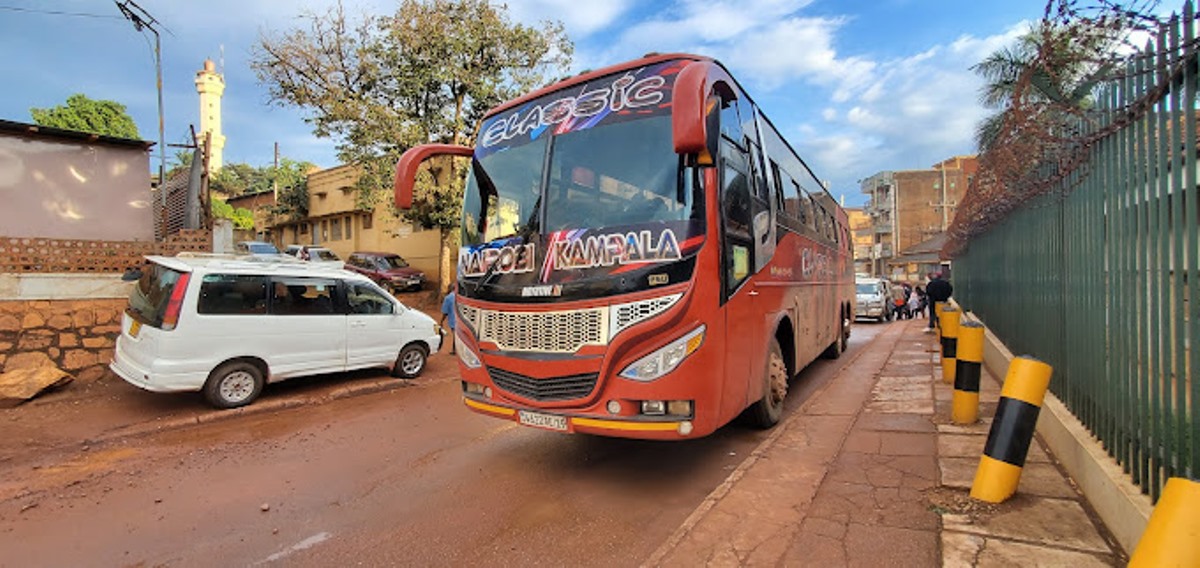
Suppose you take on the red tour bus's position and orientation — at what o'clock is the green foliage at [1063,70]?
The green foliage is roughly at 8 o'clock from the red tour bus.

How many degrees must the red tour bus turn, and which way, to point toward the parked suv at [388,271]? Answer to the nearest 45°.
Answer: approximately 90° to its right

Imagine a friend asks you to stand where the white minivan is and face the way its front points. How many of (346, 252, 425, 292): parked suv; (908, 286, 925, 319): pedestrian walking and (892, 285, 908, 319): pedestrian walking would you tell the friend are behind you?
0

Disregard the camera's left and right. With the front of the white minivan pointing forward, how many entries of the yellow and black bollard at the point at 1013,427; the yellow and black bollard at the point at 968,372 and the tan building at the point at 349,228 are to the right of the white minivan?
2

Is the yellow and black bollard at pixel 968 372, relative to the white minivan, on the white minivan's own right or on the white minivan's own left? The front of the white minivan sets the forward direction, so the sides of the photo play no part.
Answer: on the white minivan's own right

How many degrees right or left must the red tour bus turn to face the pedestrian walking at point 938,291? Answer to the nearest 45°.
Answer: approximately 180°

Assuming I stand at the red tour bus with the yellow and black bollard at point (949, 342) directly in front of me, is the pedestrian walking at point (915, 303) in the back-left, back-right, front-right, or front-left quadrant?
front-left

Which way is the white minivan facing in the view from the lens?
facing away from the viewer and to the right of the viewer

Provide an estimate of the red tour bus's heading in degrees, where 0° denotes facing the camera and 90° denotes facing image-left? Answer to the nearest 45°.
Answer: approximately 45°
